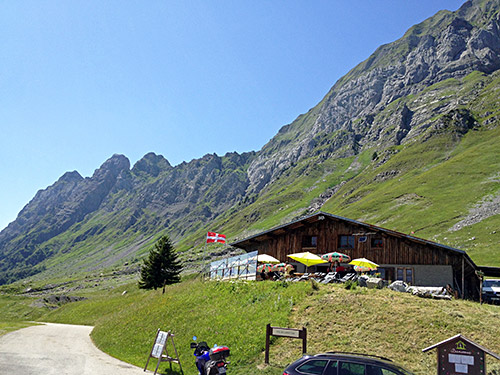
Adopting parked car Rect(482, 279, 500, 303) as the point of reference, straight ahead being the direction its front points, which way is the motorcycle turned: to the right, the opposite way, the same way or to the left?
to the right

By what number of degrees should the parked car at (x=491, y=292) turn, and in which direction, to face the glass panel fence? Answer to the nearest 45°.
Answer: approximately 45° to its right

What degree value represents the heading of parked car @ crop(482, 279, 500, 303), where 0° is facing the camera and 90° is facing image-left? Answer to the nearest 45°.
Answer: approximately 0°

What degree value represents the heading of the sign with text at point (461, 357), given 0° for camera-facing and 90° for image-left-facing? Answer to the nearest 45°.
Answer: approximately 0°

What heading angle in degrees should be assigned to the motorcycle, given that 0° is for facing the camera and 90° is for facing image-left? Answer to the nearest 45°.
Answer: approximately 135°

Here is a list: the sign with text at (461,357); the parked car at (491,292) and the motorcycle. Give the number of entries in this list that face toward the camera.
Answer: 2

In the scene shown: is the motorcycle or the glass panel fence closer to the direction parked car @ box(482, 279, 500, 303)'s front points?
the motorcycle

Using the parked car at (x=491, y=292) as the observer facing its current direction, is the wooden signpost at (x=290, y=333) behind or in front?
in front

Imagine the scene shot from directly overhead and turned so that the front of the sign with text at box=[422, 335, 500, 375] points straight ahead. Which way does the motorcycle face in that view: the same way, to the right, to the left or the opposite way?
to the right

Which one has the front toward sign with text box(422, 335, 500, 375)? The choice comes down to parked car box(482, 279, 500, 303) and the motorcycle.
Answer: the parked car
